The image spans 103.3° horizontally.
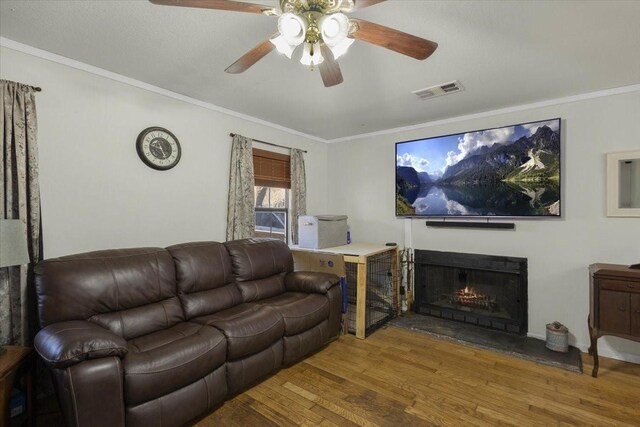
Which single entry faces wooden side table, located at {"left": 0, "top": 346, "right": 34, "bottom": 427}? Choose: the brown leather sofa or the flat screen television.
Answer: the flat screen television

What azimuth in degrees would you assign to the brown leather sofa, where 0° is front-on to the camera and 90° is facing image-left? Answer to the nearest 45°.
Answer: approximately 315°

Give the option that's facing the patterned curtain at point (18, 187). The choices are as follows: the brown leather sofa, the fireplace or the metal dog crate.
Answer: the fireplace

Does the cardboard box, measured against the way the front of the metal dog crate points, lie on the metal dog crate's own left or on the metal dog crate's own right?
on the metal dog crate's own right

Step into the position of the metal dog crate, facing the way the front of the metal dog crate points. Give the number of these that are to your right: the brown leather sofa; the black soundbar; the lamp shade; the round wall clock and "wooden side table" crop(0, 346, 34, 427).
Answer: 4

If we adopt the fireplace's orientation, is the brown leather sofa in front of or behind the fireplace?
in front

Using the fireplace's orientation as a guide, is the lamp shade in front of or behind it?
in front

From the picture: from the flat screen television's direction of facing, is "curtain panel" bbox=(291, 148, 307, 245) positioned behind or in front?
in front

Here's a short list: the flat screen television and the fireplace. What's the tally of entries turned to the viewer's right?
0

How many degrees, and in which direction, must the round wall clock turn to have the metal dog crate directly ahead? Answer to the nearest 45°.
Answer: approximately 45° to its left

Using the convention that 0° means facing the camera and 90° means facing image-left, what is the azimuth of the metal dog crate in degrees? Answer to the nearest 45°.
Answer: approximately 315°

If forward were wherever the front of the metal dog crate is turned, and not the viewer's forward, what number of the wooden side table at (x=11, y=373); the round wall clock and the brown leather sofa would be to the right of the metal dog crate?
3
